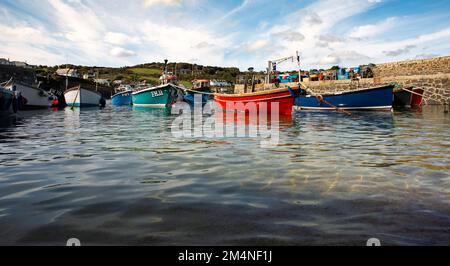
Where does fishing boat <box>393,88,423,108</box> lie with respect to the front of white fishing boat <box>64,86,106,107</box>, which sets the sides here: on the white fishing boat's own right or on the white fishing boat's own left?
on the white fishing boat's own left

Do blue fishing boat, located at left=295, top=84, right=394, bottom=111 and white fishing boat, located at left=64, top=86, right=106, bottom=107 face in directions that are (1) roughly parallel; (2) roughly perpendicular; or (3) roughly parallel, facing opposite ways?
roughly perpendicular

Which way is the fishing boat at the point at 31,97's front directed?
to the viewer's left
